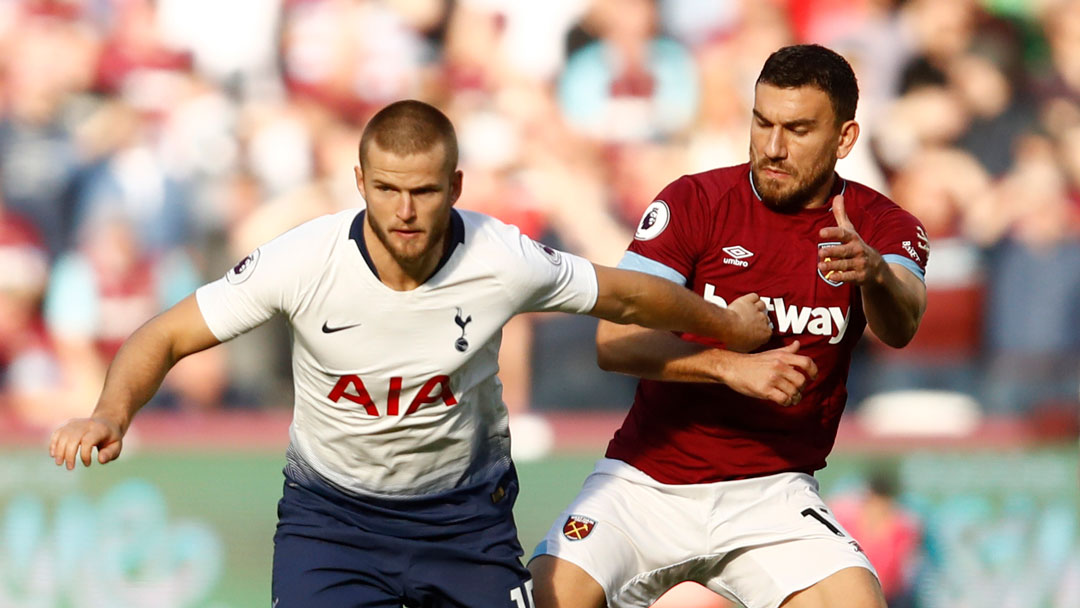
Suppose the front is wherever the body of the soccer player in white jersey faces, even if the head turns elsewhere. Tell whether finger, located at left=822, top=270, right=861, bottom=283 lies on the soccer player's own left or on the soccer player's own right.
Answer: on the soccer player's own left

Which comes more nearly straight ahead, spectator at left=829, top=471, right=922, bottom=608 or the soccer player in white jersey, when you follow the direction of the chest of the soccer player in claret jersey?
the soccer player in white jersey

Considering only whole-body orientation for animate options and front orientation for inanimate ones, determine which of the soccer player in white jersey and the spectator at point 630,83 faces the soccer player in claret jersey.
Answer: the spectator

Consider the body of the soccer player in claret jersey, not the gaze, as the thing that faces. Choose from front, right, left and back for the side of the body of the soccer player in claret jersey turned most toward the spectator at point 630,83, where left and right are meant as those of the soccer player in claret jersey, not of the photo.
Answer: back

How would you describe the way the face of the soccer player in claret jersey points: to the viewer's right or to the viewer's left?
to the viewer's left

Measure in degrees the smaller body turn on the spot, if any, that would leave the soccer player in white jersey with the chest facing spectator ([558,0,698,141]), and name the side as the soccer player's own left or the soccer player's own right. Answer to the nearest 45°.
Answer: approximately 180°

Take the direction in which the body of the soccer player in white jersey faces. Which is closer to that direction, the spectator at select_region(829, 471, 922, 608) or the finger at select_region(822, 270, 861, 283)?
the finger

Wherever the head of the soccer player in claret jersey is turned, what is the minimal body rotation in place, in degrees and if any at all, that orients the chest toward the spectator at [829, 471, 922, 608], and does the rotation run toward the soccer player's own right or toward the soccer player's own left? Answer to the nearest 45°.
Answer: approximately 180°
